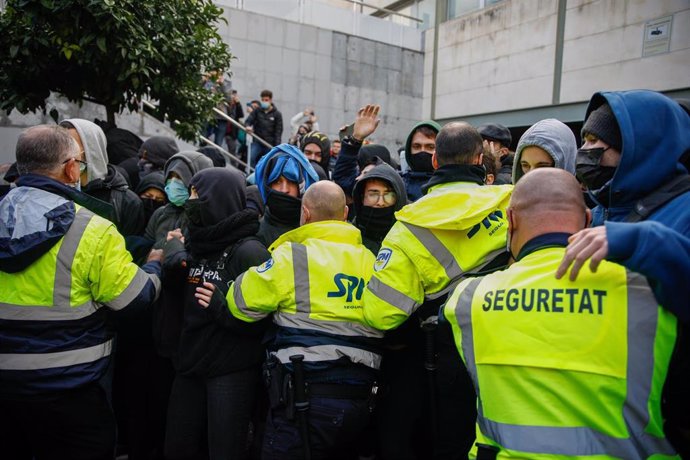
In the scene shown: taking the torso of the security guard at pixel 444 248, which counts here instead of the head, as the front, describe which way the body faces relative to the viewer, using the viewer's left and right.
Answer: facing away from the viewer and to the left of the viewer

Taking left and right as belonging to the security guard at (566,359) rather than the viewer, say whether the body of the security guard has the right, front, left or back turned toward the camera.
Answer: back

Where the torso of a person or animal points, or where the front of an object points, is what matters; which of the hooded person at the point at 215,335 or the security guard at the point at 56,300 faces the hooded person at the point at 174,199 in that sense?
the security guard

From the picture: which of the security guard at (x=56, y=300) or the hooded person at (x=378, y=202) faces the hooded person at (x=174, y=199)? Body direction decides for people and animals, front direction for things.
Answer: the security guard

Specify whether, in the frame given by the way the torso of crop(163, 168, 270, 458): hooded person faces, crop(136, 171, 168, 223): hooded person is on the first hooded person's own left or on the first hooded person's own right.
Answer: on the first hooded person's own right

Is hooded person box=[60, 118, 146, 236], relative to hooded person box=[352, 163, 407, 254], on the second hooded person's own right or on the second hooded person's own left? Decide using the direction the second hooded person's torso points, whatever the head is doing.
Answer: on the second hooded person's own right

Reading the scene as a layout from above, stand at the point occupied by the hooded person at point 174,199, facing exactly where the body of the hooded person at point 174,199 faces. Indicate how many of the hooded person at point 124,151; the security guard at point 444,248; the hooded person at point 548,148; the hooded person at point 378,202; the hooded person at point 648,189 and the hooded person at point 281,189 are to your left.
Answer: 5

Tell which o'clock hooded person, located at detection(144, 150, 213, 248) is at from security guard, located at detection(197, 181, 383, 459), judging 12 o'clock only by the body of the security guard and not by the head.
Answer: The hooded person is roughly at 12 o'clock from the security guard.

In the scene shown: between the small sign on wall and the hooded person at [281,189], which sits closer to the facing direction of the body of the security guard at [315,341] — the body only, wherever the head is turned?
the hooded person

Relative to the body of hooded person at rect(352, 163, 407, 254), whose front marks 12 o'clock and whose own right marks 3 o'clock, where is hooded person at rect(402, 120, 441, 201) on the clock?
hooded person at rect(402, 120, 441, 201) is roughly at 7 o'clock from hooded person at rect(352, 163, 407, 254).

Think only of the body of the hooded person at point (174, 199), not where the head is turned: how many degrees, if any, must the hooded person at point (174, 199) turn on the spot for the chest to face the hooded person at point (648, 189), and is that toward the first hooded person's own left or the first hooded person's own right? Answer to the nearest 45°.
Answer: approximately 90° to the first hooded person's own left

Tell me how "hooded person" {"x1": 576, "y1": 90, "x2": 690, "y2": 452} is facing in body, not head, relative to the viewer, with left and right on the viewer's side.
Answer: facing to the left of the viewer

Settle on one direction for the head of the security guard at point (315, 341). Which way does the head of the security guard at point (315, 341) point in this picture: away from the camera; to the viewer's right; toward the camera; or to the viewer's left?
away from the camera
